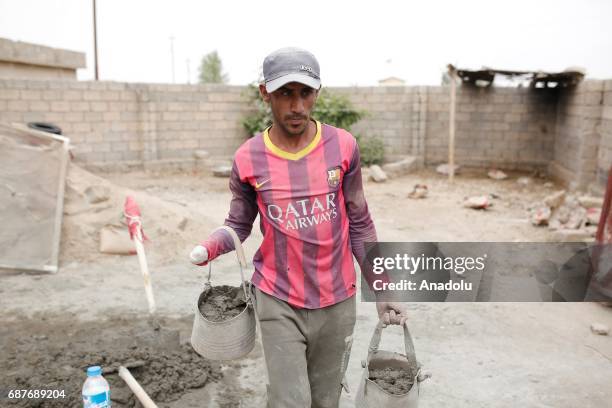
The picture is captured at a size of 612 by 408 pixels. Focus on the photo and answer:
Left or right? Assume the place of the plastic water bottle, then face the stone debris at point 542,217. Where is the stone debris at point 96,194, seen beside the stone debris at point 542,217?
left

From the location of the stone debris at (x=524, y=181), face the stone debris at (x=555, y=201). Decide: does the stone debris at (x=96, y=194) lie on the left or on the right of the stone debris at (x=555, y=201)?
right

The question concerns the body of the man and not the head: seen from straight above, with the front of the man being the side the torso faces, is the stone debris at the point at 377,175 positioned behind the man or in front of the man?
behind

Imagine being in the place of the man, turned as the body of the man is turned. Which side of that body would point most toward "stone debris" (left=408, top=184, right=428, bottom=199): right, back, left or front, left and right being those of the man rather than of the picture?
back

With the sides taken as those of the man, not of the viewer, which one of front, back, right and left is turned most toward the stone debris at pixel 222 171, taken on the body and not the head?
back

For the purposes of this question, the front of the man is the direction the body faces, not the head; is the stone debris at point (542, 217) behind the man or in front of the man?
behind

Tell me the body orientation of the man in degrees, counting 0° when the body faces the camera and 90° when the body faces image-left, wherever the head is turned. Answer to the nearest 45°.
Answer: approximately 0°

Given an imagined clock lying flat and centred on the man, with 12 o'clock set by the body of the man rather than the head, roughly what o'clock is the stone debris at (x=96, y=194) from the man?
The stone debris is roughly at 5 o'clock from the man.

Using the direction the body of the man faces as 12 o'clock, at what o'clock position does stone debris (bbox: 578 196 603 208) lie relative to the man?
The stone debris is roughly at 7 o'clock from the man.

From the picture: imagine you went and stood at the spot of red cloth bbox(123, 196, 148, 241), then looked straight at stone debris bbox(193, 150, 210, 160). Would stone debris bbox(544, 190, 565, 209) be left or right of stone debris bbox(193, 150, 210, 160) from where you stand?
right

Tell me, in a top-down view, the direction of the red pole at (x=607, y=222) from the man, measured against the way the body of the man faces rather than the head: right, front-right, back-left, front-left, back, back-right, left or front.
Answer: back-left
